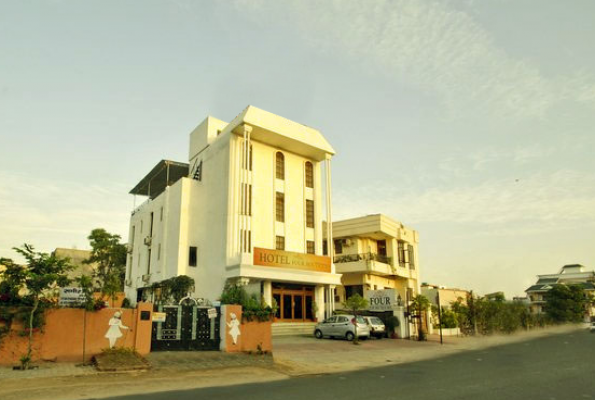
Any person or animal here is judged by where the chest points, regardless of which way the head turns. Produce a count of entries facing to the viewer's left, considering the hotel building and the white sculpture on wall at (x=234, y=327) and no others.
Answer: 0

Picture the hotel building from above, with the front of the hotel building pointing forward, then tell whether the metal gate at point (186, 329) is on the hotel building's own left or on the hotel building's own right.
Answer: on the hotel building's own right

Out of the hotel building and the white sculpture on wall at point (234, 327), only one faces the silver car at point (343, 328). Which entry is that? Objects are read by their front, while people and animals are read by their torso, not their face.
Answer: the hotel building

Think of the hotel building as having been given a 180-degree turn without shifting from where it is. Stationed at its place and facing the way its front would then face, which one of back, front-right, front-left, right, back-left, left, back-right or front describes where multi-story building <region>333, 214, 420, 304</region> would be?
right

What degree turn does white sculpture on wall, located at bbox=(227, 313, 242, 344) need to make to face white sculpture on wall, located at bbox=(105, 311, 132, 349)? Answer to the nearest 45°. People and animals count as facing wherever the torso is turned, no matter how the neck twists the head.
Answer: approximately 45° to its right

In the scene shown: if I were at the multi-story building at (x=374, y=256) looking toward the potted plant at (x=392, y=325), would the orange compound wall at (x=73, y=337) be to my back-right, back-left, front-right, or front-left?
front-right

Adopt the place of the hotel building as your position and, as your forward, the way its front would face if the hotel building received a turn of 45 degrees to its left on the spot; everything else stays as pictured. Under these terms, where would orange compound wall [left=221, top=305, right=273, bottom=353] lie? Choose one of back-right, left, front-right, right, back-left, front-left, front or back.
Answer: right

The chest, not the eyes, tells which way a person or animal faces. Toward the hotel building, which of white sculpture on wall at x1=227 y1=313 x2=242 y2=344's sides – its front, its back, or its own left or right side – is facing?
back

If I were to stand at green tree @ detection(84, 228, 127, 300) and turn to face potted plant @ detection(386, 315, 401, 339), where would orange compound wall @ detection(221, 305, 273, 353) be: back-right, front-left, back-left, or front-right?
front-right

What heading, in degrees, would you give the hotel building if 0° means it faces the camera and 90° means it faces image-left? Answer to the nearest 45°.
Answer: approximately 315°
